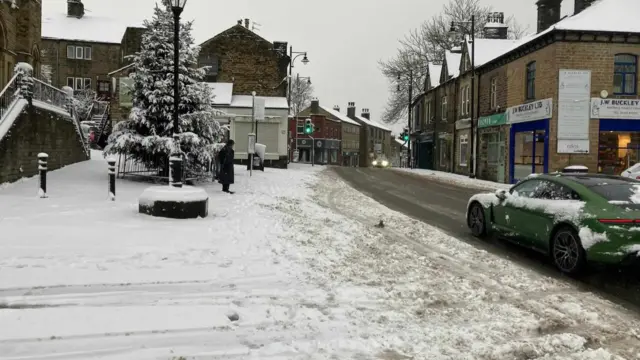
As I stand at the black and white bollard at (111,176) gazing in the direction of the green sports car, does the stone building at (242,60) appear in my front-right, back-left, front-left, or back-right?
back-left

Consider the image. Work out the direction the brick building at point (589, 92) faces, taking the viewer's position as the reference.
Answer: facing the viewer and to the left of the viewer

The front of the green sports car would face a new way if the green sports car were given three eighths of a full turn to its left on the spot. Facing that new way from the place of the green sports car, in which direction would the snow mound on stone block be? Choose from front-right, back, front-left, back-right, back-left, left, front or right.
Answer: right

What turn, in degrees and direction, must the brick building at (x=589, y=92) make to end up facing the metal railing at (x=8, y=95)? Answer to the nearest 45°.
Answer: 0° — it already faces it

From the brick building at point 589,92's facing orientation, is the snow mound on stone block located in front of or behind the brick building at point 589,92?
in front

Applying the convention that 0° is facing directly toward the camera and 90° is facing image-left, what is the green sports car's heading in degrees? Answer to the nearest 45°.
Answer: approximately 135°

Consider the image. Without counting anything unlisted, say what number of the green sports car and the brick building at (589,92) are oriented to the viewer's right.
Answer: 0

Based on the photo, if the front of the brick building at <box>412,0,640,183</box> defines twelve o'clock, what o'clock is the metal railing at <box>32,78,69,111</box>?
The metal railing is roughly at 12 o'clock from the brick building.

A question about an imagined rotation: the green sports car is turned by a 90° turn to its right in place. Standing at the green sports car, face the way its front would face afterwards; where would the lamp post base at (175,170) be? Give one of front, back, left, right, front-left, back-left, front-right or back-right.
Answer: back-left

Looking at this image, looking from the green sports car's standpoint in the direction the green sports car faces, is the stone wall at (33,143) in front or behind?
in front

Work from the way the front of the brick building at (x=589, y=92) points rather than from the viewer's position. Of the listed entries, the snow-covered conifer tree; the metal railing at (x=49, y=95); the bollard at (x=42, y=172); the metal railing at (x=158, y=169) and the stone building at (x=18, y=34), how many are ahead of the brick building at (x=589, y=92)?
5

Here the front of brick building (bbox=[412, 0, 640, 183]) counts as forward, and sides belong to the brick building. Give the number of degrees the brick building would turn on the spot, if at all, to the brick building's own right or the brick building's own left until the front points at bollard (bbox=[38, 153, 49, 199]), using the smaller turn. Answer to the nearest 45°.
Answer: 0° — it already faces it
